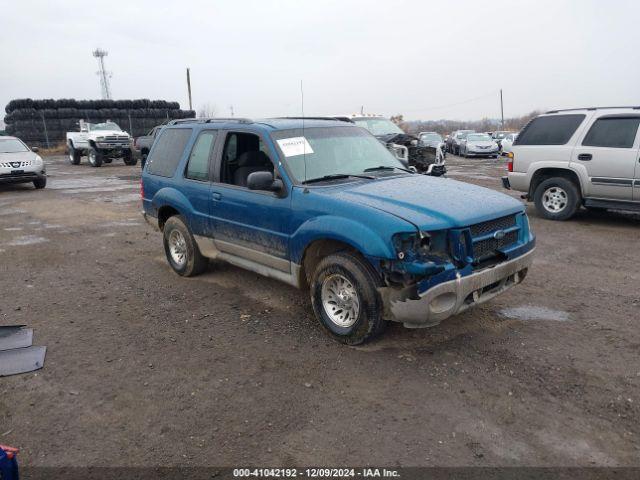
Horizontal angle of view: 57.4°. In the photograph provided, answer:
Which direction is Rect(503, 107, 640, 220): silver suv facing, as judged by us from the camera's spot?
facing to the right of the viewer

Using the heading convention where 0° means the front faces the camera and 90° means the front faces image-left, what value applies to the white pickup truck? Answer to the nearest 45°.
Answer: approximately 315°

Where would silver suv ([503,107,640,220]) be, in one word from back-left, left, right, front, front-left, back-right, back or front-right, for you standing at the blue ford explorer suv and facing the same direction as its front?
left

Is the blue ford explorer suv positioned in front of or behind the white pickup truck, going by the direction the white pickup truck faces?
in front

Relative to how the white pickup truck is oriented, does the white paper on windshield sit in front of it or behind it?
in front
